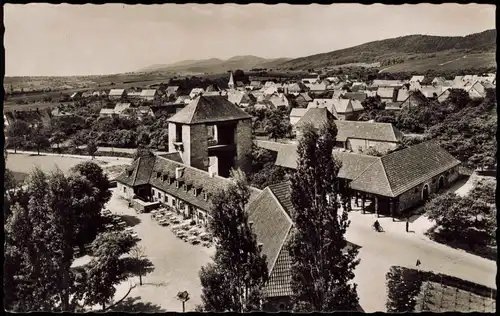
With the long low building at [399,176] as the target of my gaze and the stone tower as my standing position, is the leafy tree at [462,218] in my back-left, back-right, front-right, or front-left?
front-right

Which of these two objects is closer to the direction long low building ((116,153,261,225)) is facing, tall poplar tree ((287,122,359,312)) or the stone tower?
the tall poplar tree

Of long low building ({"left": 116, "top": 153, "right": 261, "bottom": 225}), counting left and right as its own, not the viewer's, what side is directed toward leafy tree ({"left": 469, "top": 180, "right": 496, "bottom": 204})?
left

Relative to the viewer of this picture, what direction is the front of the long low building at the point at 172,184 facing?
facing the viewer and to the left of the viewer

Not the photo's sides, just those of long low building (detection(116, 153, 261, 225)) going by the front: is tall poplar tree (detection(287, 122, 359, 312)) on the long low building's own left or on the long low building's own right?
on the long low building's own left

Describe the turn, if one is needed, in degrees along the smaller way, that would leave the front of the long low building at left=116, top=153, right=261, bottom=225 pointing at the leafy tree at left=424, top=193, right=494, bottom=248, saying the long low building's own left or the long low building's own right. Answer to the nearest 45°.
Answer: approximately 90° to the long low building's own left

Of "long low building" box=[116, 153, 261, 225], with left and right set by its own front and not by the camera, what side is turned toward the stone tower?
back

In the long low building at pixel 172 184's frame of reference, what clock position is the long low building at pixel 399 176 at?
the long low building at pixel 399 176 is roughly at 8 o'clock from the long low building at pixel 172 184.

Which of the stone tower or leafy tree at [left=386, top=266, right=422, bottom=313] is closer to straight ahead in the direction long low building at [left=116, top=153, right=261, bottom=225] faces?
the leafy tree

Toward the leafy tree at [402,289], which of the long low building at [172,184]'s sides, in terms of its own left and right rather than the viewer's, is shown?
left

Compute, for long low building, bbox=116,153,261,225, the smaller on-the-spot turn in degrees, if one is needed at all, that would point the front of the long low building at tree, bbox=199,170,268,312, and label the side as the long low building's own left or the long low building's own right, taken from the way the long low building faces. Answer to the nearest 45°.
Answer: approximately 45° to the long low building's own left
